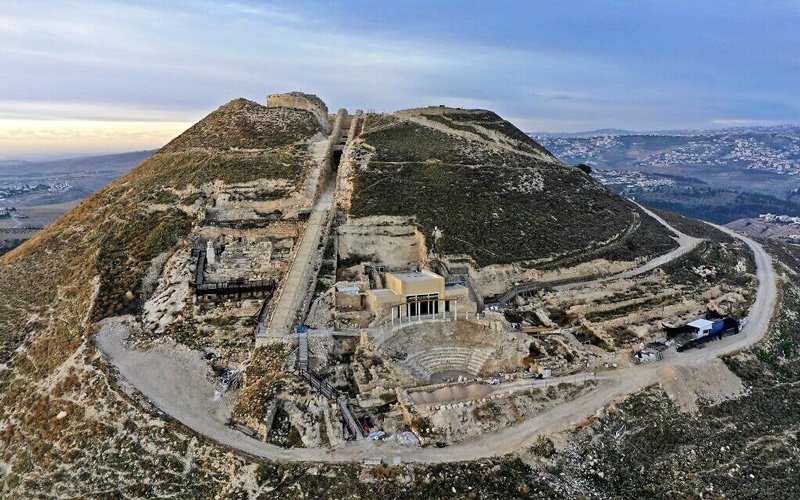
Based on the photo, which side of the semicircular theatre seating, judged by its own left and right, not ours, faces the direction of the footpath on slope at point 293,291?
right

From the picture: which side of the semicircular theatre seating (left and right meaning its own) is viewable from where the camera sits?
front

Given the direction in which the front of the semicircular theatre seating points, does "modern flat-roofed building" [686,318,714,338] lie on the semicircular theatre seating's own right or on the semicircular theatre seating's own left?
on the semicircular theatre seating's own left

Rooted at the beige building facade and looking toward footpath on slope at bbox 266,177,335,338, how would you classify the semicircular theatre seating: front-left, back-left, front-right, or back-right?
back-left

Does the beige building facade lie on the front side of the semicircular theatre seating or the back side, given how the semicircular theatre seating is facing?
on the back side
